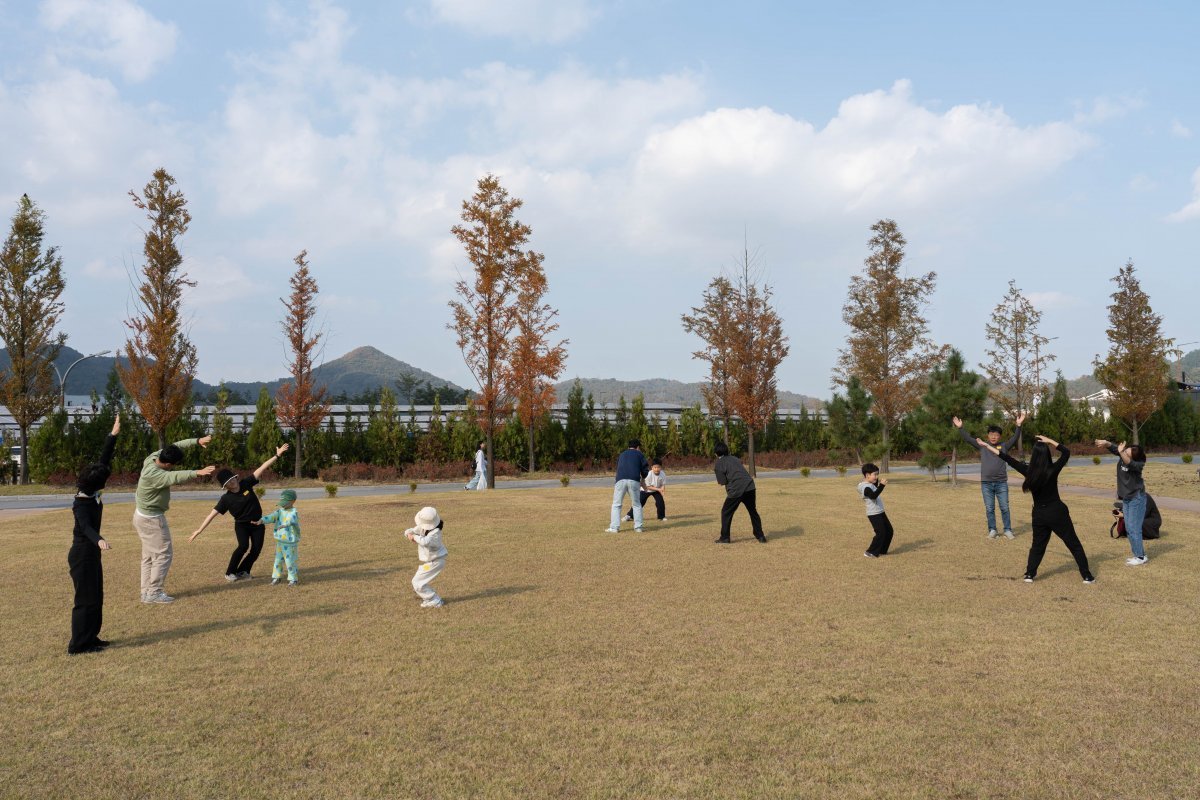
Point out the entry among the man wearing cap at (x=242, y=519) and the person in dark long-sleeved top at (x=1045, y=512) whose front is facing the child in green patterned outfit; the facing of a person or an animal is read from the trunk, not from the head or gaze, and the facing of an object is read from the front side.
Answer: the man wearing cap

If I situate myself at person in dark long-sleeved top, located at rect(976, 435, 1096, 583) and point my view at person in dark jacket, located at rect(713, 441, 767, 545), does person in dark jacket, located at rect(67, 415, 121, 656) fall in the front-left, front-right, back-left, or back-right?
front-left

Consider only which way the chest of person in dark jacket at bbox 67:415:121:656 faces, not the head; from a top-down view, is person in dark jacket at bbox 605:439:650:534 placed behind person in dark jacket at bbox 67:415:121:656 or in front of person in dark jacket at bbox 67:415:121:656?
in front

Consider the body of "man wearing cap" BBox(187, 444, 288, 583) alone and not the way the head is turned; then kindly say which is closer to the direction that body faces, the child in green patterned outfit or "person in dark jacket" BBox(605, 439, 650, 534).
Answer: the child in green patterned outfit

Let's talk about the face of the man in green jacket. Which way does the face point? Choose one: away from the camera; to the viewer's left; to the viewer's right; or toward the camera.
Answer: to the viewer's right

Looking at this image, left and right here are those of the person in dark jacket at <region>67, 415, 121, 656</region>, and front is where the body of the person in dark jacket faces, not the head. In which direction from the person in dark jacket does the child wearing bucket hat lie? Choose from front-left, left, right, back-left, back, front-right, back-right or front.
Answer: front

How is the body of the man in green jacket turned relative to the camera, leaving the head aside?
to the viewer's right

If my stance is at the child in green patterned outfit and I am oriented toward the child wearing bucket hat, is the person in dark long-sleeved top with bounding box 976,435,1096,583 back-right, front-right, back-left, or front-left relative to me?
front-left

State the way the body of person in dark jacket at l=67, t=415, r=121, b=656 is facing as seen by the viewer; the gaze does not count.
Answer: to the viewer's right

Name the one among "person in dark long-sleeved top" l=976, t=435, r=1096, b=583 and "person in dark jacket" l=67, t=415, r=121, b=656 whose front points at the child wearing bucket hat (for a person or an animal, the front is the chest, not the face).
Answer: "person in dark jacket" l=67, t=415, r=121, b=656
